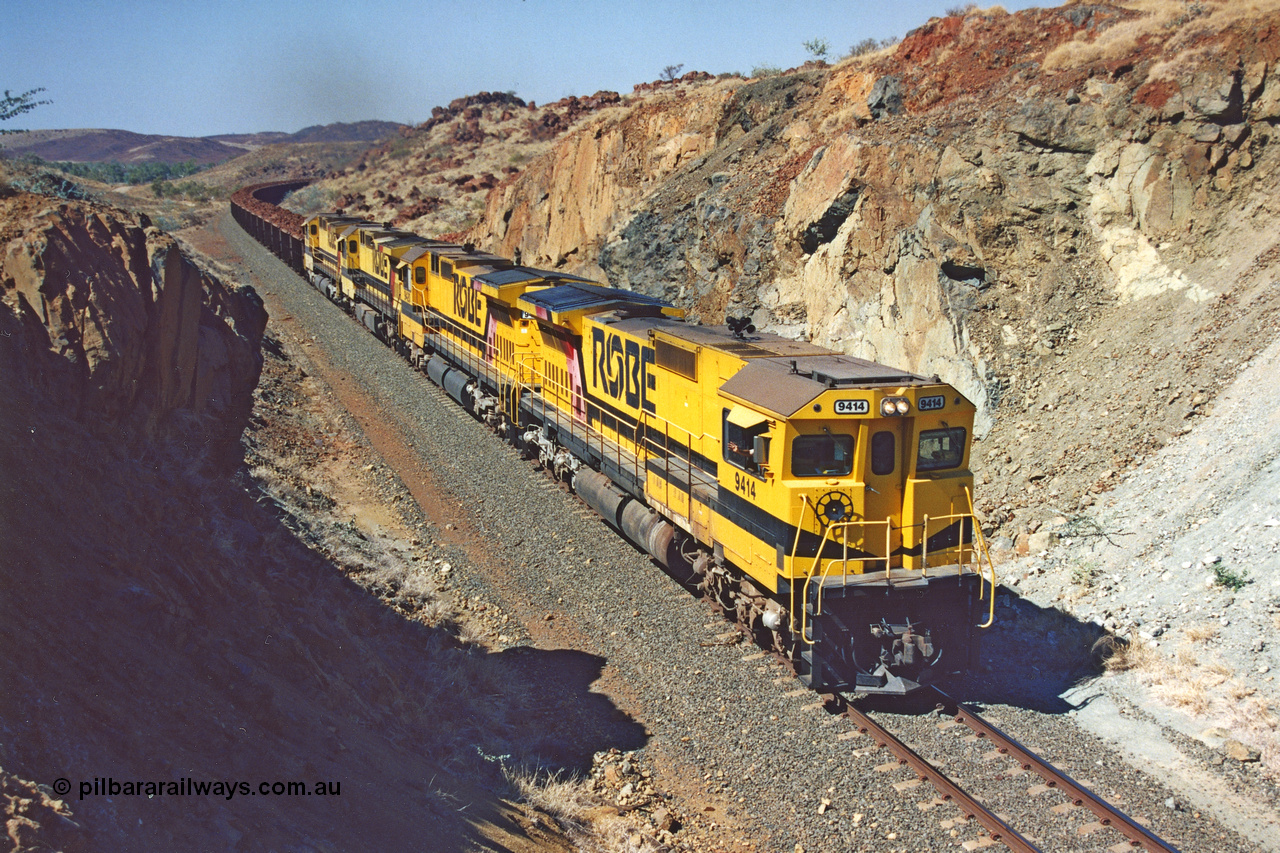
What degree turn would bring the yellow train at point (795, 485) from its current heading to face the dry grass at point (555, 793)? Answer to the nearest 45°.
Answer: approximately 90° to its right

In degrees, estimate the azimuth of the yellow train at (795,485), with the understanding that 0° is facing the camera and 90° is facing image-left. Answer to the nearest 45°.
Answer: approximately 315°

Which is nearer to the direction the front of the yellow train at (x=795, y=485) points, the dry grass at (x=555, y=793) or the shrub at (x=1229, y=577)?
the shrub

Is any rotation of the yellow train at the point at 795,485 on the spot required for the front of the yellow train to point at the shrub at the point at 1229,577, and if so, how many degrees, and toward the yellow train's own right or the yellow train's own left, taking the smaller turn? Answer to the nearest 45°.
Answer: approximately 45° to the yellow train's own left

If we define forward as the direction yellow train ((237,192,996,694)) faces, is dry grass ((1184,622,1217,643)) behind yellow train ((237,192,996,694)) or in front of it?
in front
